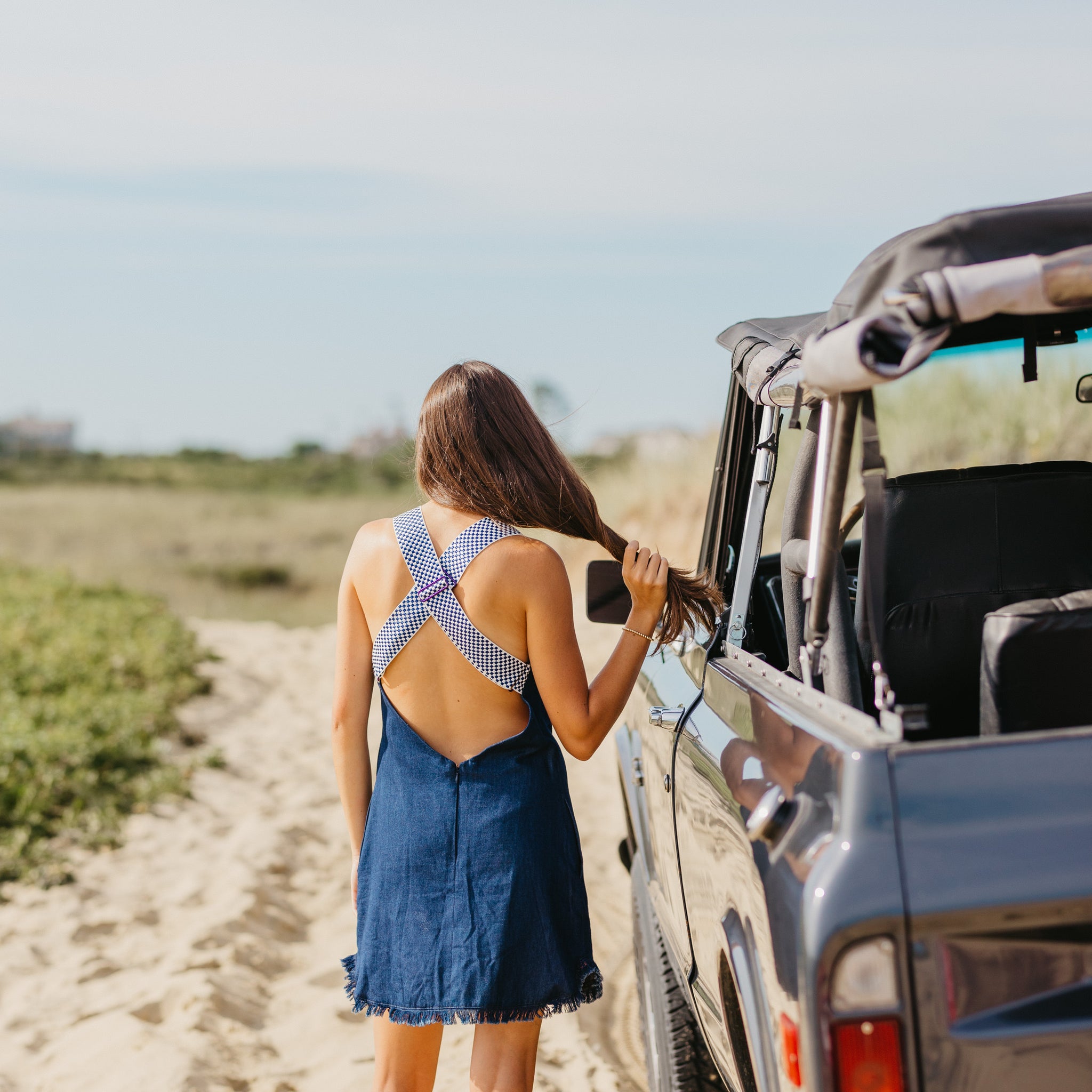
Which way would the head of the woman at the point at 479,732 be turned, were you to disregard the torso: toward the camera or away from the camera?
away from the camera

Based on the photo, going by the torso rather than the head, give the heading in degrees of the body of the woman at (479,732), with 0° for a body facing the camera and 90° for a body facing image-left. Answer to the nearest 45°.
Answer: approximately 180°

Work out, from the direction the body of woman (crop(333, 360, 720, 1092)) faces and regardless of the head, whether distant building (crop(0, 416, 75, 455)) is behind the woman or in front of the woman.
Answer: in front

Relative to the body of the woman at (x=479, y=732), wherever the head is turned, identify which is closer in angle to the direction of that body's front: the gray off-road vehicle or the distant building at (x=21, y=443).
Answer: the distant building

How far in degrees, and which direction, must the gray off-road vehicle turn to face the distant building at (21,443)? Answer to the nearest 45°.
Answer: approximately 45° to its left

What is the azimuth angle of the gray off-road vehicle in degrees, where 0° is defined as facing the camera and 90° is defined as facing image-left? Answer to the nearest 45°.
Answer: approximately 180°

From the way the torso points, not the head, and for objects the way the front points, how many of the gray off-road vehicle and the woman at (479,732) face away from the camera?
2
